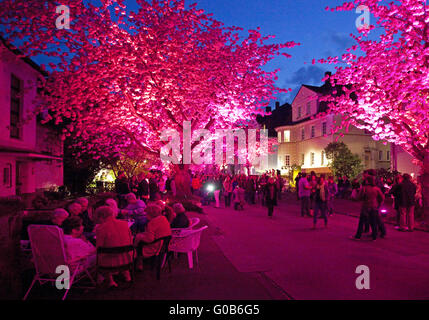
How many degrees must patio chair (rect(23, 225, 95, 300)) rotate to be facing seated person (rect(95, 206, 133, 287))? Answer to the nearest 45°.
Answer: approximately 45° to its right

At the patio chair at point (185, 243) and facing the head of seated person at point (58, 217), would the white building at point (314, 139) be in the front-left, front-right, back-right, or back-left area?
back-right

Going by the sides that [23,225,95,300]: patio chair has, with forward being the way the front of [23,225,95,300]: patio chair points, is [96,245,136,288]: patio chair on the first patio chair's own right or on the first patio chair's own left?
on the first patio chair's own right

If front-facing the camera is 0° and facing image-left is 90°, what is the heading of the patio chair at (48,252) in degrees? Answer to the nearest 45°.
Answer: approximately 225°

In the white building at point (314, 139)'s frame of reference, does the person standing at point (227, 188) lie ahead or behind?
ahead

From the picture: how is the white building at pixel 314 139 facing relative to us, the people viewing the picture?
facing the viewer and to the left of the viewer

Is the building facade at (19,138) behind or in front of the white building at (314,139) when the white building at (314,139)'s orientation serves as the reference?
in front
